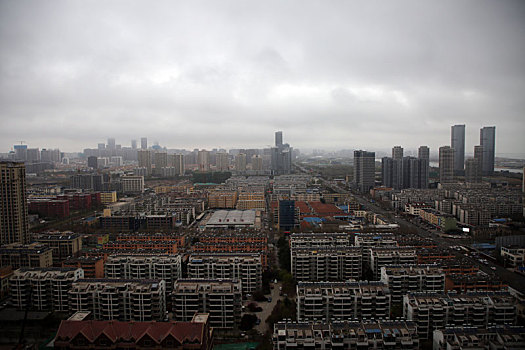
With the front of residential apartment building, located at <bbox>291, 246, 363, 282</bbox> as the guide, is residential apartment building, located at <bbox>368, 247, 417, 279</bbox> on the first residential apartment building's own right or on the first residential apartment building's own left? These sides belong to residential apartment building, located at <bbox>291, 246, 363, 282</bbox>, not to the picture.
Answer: on the first residential apartment building's own left

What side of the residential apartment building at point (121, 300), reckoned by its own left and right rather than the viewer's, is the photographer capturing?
front

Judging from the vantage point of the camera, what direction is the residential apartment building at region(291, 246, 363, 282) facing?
facing the viewer

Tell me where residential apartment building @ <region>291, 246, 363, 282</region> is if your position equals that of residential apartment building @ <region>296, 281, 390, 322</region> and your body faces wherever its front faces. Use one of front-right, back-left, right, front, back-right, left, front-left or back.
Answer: back

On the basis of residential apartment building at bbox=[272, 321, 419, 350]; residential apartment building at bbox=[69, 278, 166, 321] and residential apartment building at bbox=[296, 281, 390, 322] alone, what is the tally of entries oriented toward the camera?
3

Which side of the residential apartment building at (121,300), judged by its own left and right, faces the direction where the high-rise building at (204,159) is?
back

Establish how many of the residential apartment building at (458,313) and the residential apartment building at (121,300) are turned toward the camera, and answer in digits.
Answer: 2

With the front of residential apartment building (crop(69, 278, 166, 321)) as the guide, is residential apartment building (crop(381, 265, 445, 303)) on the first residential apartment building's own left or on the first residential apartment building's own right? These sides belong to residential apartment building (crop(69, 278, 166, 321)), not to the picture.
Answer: on the first residential apartment building's own left

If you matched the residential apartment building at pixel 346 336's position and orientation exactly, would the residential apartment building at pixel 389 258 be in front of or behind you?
behind

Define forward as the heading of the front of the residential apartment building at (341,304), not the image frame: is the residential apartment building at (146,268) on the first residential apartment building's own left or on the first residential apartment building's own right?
on the first residential apartment building's own right

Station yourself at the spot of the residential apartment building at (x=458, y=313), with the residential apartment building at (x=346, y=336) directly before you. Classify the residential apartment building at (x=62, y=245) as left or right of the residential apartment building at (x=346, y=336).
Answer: right

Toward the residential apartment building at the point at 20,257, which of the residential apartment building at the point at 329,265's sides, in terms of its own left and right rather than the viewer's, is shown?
right

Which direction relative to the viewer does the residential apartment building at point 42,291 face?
toward the camera

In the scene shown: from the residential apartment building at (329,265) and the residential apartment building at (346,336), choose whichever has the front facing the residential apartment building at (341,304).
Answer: the residential apartment building at (329,265)
